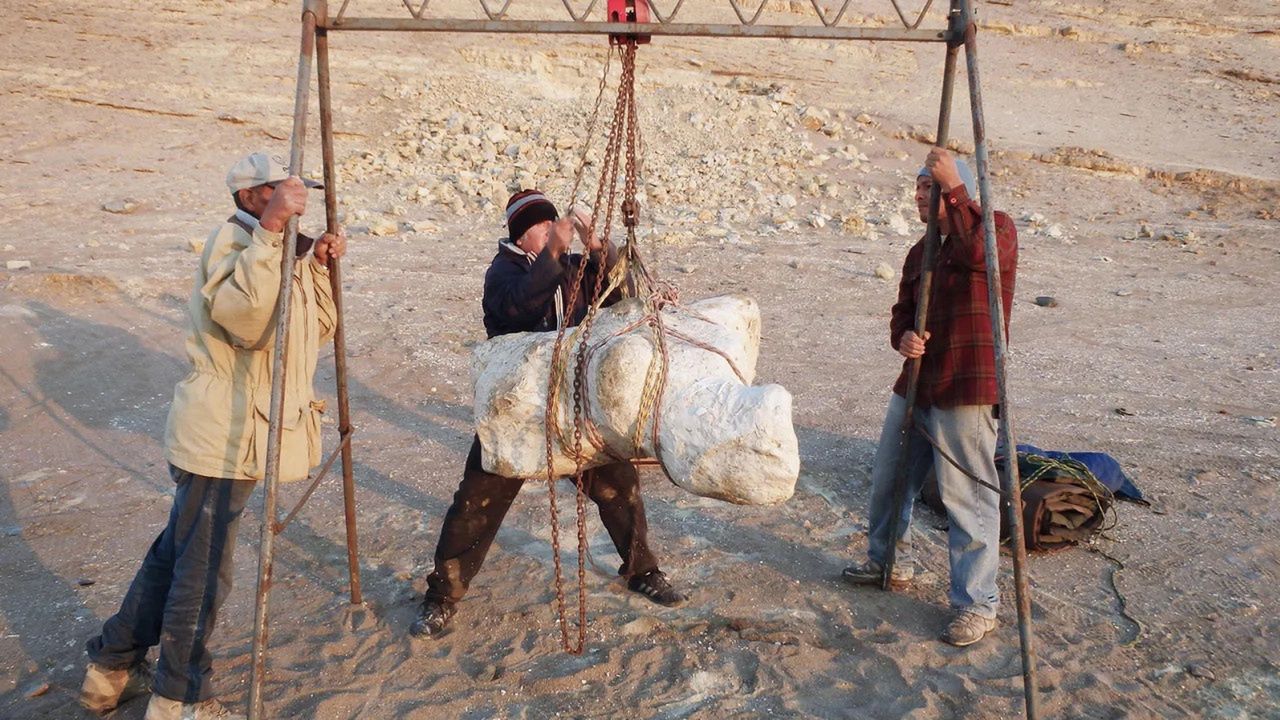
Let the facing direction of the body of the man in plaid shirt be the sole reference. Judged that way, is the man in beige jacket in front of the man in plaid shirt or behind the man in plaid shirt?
in front

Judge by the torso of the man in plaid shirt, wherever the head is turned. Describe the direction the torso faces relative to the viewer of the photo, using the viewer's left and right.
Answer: facing the viewer and to the left of the viewer

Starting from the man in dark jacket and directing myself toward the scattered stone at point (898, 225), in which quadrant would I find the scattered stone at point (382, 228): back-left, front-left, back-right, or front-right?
front-left

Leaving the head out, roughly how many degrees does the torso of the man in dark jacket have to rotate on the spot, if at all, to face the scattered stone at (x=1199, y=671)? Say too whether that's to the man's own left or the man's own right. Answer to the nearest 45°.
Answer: approximately 45° to the man's own left

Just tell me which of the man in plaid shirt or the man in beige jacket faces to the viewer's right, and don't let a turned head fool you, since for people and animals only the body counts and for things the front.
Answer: the man in beige jacket

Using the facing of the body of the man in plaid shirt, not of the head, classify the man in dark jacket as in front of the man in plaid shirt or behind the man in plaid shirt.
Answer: in front

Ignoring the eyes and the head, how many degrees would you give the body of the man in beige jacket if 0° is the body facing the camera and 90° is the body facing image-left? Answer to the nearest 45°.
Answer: approximately 270°

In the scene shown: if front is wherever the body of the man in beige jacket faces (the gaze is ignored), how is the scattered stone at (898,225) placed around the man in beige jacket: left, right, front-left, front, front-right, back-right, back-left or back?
front-left

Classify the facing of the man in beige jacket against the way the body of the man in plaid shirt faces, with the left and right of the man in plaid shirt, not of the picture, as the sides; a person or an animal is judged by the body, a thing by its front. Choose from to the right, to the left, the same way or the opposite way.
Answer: the opposite way

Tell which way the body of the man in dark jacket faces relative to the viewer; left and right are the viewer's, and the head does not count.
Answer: facing the viewer and to the right of the viewer

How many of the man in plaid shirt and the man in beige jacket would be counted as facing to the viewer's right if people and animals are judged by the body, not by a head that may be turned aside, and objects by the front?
1

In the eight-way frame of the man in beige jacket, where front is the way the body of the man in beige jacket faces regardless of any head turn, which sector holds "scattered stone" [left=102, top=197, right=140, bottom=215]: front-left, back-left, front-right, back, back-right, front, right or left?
left

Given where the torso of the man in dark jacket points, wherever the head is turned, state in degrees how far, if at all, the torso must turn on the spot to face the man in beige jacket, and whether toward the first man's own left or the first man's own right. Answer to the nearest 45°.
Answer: approximately 90° to the first man's own right

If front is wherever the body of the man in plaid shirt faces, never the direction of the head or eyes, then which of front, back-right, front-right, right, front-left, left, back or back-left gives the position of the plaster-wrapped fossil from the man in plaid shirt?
front
